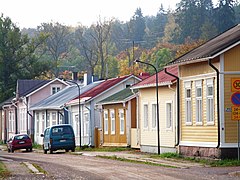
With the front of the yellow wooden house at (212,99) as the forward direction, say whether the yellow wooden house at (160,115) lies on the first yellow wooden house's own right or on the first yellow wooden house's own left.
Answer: on the first yellow wooden house's own right

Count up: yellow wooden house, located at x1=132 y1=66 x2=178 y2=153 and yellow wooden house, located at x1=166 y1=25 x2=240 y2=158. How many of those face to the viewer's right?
0

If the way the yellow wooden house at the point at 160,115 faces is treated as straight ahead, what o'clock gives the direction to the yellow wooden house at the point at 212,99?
the yellow wooden house at the point at 212,99 is roughly at 10 o'clock from the yellow wooden house at the point at 160,115.

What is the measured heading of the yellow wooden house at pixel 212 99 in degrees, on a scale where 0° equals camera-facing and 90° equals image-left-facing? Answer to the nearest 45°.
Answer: approximately 45°

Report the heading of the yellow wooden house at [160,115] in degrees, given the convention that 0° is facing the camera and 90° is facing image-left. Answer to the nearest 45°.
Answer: approximately 45°
